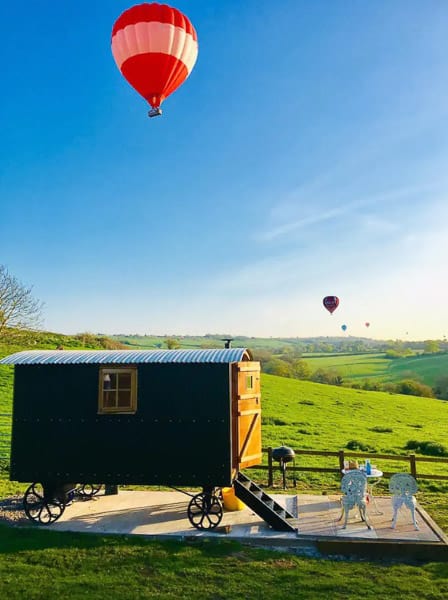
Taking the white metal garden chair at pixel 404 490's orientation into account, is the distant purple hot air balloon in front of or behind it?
in front
